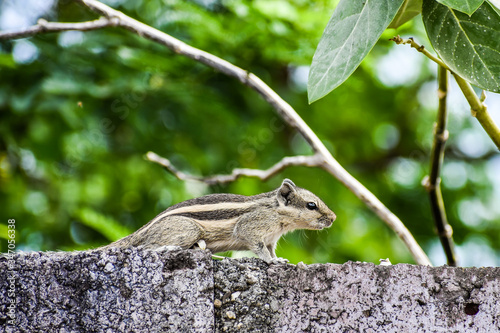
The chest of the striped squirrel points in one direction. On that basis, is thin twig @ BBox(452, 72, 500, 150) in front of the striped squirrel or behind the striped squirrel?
in front

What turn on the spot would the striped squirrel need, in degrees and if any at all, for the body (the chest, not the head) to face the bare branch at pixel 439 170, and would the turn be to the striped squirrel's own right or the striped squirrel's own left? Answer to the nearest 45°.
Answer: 0° — it already faces it

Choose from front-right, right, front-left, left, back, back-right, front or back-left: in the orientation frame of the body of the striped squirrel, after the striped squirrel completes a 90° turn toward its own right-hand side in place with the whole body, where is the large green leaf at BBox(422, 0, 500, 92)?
front-left

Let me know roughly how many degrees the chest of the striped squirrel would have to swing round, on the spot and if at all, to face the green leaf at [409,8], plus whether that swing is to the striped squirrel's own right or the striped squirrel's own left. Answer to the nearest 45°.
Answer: approximately 45° to the striped squirrel's own right

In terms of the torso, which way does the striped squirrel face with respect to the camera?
to the viewer's right
